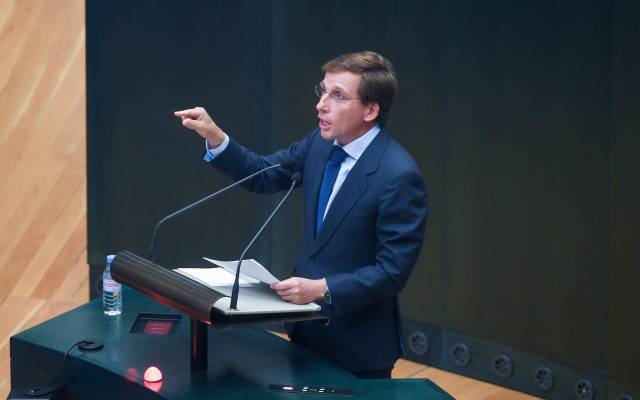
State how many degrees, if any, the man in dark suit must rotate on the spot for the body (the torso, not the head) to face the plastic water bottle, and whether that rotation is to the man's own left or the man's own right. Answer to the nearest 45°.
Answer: approximately 45° to the man's own right

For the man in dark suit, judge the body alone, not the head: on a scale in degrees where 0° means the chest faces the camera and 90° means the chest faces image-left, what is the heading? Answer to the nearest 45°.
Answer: approximately 45°
